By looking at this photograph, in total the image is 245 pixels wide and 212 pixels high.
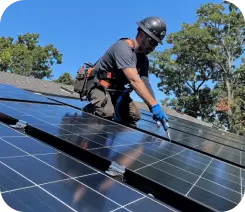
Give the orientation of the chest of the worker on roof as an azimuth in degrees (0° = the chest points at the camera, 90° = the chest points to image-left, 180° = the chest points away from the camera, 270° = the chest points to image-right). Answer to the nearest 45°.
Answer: approximately 315°

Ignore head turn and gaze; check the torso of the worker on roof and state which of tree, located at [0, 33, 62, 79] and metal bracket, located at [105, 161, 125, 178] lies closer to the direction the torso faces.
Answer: the metal bracket

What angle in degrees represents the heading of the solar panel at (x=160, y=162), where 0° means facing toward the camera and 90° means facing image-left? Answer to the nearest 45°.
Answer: approximately 45°

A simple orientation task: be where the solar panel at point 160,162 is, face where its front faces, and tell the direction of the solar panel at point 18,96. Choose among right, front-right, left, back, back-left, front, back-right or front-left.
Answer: right

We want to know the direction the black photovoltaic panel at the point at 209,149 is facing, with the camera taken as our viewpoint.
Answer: facing the viewer and to the left of the viewer

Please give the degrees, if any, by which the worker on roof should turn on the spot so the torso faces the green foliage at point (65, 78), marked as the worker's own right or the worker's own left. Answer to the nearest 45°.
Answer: approximately 135° to the worker's own left

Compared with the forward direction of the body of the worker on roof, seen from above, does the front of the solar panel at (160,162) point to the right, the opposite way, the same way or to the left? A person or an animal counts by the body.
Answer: to the right

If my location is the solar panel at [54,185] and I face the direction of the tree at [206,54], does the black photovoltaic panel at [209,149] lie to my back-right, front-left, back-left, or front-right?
front-right

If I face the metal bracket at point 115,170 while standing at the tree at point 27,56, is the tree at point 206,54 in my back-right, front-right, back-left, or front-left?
front-left
